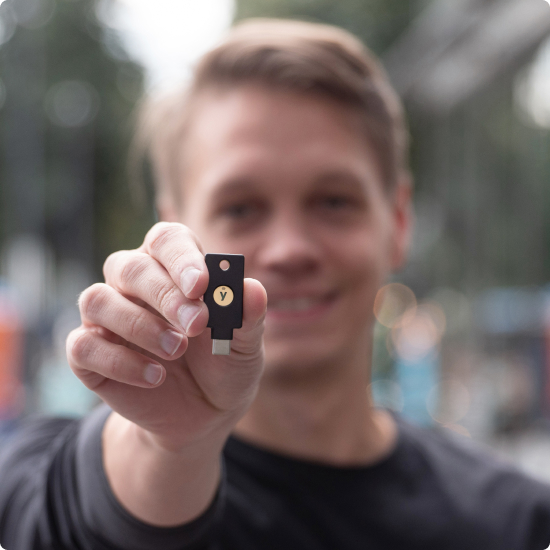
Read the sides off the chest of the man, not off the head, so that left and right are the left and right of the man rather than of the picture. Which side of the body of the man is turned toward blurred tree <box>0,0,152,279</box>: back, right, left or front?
back

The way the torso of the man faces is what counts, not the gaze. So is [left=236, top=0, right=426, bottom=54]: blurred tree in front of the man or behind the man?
behind

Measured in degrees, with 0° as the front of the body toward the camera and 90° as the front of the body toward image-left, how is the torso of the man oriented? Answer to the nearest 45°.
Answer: approximately 0°
